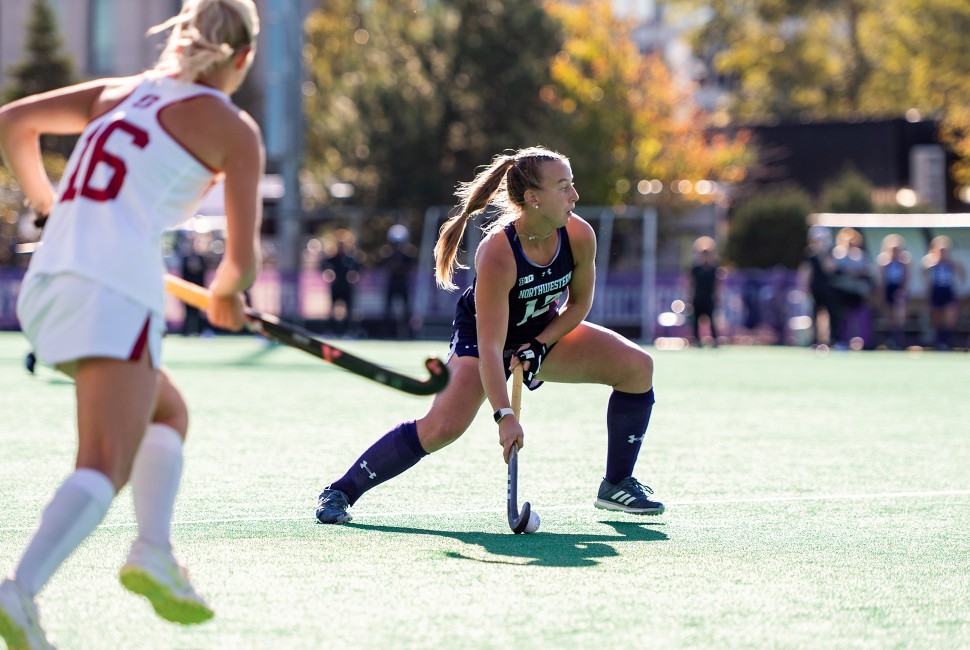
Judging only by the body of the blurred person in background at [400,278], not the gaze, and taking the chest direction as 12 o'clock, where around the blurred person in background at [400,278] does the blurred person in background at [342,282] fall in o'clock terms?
the blurred person in background at [342,282] is roughly at 3 o'clock from the blurred person in background at [400,278].

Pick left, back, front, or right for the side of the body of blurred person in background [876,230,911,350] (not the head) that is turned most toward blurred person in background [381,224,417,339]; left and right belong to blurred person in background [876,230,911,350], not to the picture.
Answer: right

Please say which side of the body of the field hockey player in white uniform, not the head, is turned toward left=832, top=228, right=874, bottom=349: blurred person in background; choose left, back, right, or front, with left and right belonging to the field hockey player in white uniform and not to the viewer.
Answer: front

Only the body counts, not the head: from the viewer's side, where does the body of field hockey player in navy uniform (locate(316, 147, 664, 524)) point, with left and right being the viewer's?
facing the viewer and to the right of the viewer

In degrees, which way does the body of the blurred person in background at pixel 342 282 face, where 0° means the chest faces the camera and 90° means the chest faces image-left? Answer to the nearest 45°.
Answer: approximately 0°

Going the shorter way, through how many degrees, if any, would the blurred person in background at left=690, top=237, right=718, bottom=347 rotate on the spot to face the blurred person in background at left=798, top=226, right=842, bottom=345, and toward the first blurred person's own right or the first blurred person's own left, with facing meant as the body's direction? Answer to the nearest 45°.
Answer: approximately 45° to the first blurred person's own left

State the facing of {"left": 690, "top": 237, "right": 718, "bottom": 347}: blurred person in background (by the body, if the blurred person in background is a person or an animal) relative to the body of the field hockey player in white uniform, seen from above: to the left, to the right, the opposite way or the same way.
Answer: the opposite way

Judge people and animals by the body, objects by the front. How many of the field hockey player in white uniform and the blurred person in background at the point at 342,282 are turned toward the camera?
1

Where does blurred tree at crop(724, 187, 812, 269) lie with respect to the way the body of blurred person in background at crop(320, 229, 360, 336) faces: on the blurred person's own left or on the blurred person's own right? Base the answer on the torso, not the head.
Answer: on the blurred person's own left

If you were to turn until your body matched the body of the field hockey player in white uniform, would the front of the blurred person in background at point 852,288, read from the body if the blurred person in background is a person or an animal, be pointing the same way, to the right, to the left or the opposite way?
the opposite way

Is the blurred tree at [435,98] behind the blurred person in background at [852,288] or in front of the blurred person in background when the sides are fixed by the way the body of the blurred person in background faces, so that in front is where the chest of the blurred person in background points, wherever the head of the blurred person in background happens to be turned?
behind

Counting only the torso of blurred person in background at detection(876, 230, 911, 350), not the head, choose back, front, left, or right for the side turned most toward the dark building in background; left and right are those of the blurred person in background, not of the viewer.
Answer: back

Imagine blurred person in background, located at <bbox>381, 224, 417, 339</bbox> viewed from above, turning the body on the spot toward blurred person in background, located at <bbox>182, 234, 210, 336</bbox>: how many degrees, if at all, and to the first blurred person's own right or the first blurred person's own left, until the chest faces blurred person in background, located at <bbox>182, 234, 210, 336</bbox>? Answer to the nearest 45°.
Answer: approximately 90° to the first blurred person's own right

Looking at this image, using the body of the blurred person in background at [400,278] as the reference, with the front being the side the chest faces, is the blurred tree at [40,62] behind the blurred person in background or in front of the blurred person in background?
behind
